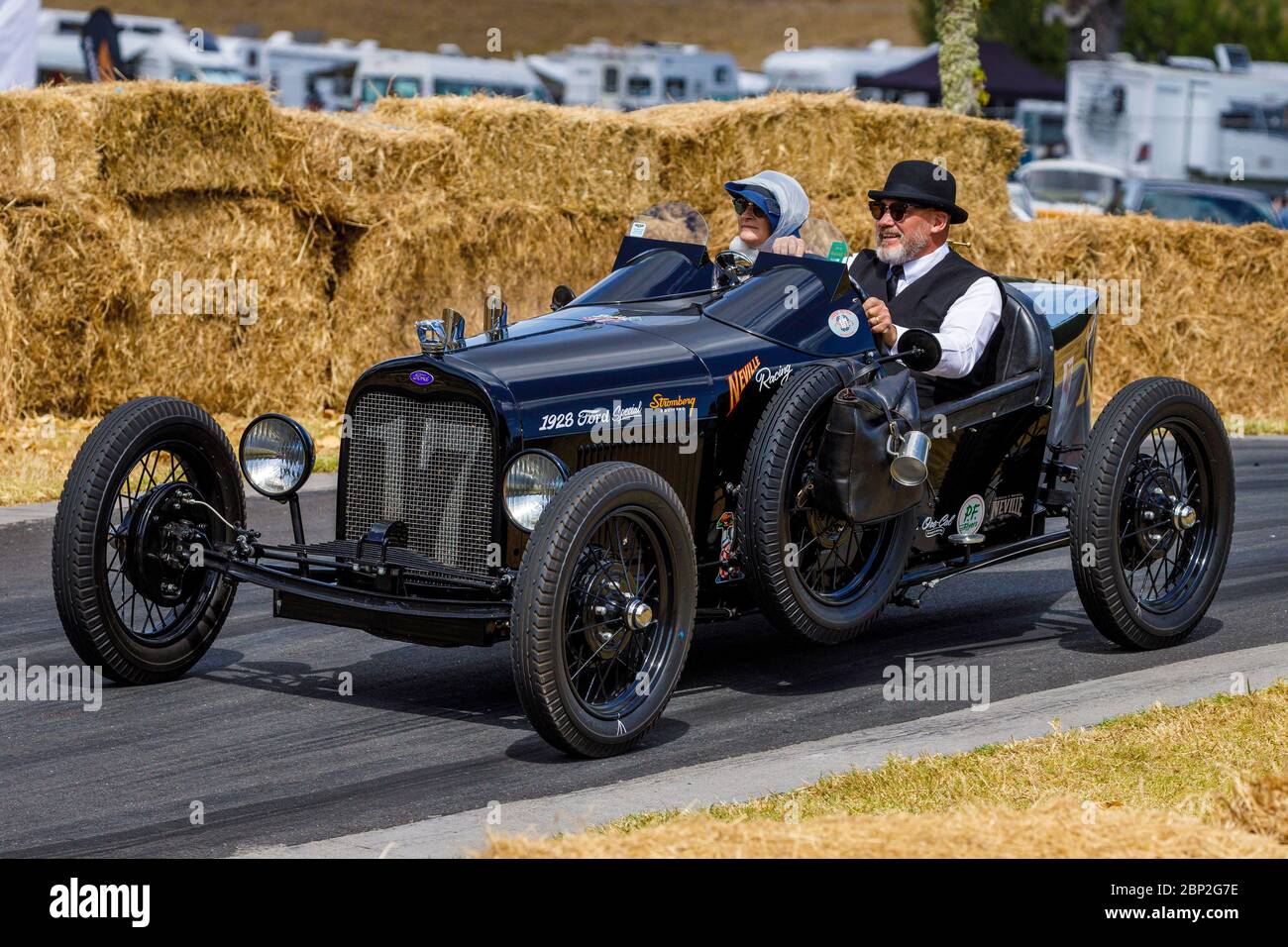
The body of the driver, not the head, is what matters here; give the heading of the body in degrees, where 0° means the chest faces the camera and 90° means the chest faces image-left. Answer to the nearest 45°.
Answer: approximately 45°

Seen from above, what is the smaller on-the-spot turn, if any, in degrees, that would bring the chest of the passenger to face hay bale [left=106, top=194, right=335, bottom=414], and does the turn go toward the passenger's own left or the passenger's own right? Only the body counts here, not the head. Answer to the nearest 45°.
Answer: approximately 90° to the passenger's own right

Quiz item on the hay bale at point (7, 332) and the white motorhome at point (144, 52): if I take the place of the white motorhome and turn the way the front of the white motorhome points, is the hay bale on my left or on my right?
on my right

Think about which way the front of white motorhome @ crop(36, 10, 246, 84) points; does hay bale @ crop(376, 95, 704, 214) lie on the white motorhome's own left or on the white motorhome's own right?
on the white motorhome's own right

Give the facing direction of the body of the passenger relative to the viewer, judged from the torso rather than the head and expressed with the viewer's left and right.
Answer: facing the viewer and to the left of the viewer

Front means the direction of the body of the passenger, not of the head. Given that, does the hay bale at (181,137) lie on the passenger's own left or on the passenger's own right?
on the passenger's own right

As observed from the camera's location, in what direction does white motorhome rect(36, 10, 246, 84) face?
facing to the right of the viewer

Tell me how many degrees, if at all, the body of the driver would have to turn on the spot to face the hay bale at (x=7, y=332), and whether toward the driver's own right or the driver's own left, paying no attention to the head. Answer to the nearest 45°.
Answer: approximately 90° to the driver's own right

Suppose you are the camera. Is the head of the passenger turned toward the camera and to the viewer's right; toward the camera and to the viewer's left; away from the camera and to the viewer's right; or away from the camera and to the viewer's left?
toward the camera and to the viewer's left
